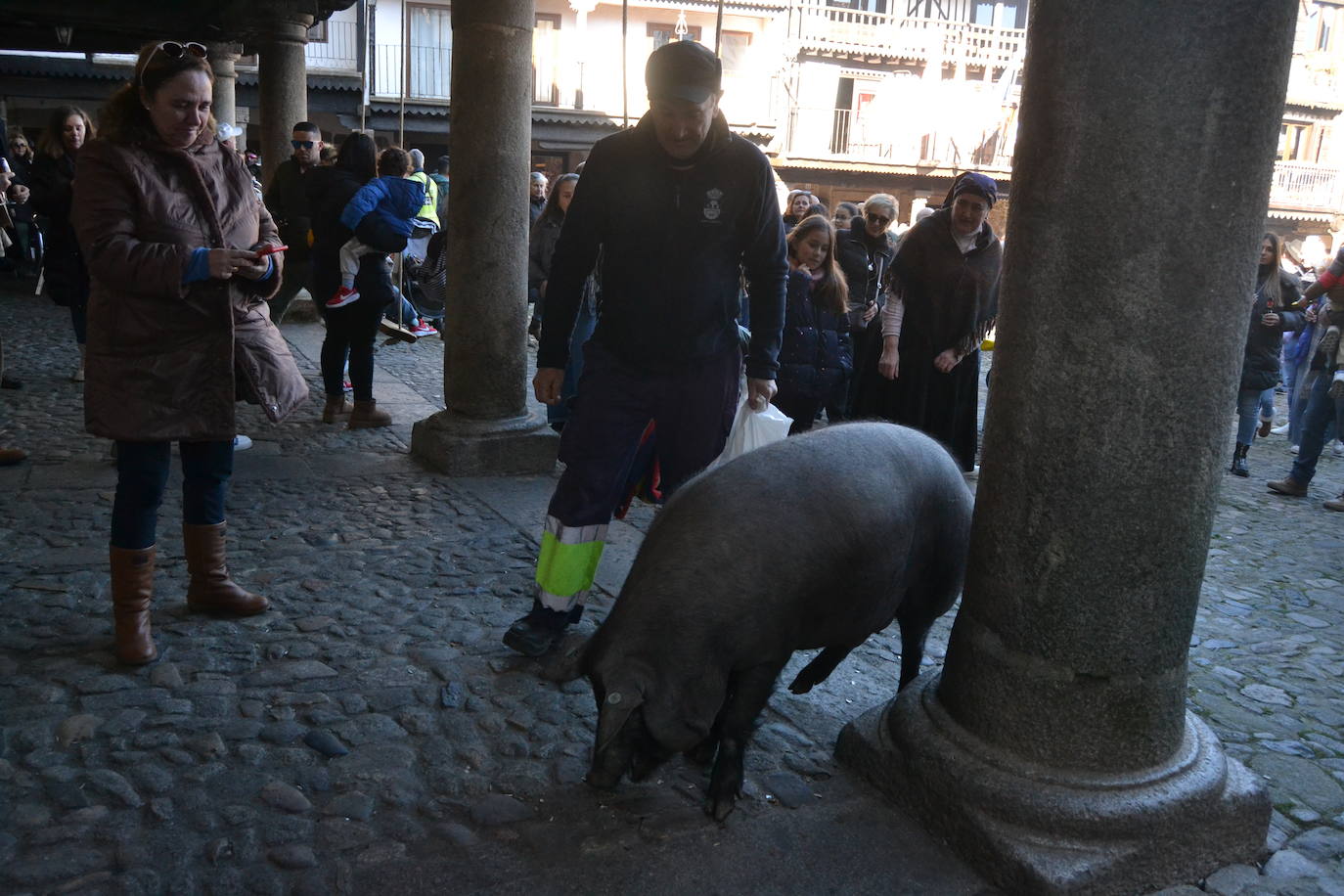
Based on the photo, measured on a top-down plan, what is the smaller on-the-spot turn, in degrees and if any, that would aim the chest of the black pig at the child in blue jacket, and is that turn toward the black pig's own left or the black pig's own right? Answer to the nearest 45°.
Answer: approximately 90° to the black pig's own right

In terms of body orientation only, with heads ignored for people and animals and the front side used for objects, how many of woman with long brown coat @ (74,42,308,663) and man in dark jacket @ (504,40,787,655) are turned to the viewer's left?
0

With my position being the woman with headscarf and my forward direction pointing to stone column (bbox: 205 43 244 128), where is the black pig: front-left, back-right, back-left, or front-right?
back-left

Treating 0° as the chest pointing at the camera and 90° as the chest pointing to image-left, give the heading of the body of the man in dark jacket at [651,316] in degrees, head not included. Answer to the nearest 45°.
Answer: approximately 0°

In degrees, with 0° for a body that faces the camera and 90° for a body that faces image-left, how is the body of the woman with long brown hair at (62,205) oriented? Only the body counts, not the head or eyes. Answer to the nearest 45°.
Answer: approximately 315°

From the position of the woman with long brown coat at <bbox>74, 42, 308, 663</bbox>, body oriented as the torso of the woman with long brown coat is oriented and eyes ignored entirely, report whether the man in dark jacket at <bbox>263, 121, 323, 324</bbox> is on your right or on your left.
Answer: on your left

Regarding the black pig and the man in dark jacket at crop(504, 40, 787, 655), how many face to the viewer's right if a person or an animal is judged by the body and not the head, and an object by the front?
0

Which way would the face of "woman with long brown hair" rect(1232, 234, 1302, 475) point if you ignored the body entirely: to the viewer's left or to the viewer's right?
to the viewer's left

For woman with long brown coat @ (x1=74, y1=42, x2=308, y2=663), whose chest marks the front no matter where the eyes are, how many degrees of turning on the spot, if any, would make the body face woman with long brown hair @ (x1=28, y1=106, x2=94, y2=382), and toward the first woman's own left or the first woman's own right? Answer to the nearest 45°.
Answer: approximately 135° to the first woman's own left

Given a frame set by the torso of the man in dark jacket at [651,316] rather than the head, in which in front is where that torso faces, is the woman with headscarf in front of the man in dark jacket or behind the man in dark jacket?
behind

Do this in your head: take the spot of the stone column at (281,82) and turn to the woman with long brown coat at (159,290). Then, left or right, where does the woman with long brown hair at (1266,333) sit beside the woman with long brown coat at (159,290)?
left
